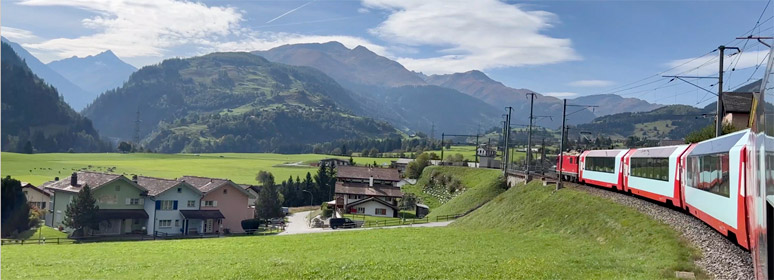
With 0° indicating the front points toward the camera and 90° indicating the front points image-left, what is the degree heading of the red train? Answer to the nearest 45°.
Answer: approximately 135°
